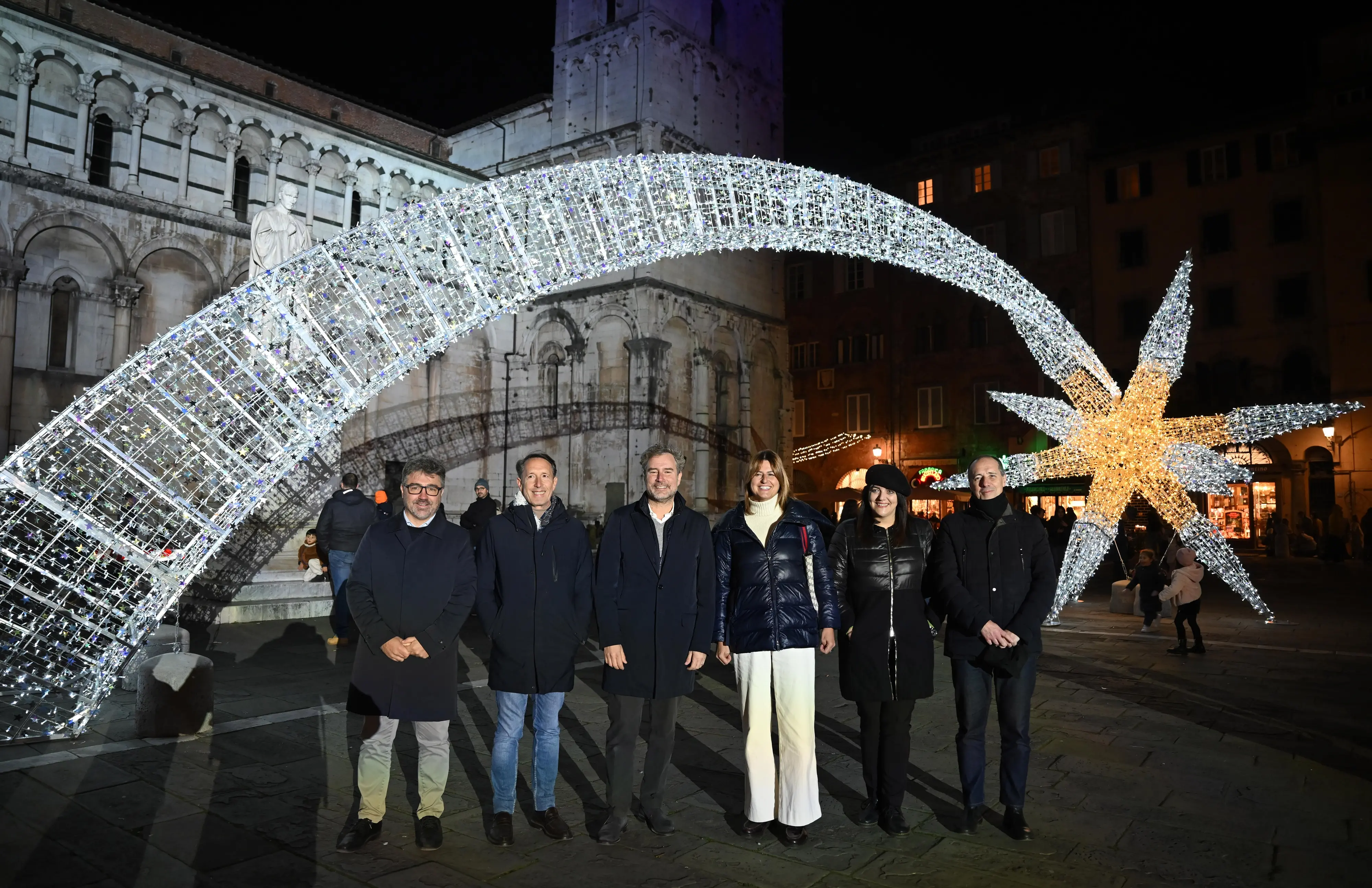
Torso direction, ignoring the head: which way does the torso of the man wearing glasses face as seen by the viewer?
toward the camera

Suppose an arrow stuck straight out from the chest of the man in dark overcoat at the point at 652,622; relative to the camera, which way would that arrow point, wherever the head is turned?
toward the camera

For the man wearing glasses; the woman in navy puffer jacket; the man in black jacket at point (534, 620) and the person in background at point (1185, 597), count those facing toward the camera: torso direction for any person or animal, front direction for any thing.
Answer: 3

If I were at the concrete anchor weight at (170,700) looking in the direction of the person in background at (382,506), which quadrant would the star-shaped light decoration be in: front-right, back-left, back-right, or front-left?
front-right

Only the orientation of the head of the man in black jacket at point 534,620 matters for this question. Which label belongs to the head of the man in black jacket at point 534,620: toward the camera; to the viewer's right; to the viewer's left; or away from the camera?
toward the camera

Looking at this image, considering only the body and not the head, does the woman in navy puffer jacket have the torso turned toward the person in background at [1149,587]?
no

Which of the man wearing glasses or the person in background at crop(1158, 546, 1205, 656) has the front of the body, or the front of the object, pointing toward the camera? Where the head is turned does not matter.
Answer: the man wearing glasses

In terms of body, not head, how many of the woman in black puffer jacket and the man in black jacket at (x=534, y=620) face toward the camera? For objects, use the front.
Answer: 2

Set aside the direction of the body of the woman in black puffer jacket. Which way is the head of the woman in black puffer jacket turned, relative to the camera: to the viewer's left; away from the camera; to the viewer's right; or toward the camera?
toward the camera

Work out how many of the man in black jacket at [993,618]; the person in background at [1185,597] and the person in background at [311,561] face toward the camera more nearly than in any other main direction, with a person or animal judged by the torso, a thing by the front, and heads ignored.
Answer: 2

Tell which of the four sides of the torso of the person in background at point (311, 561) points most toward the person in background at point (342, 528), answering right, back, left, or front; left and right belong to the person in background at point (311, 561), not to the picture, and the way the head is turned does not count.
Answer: front

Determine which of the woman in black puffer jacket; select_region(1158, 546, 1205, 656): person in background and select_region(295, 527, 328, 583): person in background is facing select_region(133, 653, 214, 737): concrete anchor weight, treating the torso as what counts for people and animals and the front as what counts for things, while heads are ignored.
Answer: select_region(295, 527, 328, 583): person in background

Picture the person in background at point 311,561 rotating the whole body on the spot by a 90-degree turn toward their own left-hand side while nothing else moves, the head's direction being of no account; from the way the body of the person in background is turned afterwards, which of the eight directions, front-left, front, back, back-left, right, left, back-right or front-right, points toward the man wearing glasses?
right

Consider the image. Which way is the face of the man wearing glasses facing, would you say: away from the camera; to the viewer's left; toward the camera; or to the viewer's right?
toward the camera

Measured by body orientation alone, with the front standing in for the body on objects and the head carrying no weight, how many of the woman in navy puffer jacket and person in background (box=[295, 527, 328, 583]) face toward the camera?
2

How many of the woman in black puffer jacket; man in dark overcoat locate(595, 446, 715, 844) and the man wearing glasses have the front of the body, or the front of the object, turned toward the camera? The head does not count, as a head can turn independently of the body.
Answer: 3
